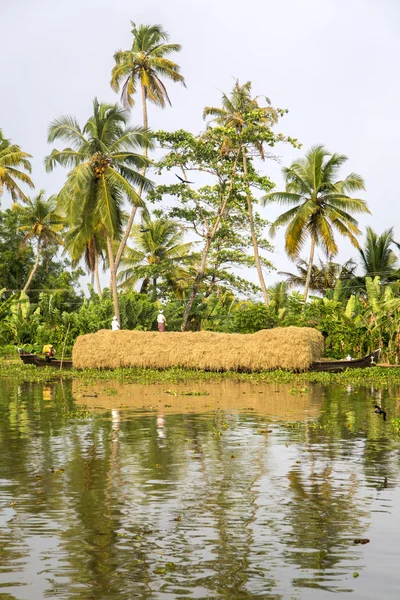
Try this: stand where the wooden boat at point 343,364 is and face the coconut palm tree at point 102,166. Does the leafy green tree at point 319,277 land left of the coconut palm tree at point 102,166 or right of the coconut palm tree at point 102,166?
right

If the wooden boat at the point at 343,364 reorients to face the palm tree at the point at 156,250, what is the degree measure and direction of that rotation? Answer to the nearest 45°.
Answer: approximately 135° to its left

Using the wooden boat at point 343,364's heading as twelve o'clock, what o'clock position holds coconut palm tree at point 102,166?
The coconut palm tree is roughly at 7 o'clock from the wooden boat.

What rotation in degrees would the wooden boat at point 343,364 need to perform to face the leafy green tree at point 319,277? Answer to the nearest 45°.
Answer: approximately 90° to its left

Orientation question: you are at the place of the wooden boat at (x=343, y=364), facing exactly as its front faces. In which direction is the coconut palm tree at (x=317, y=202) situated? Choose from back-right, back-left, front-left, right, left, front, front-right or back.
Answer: left

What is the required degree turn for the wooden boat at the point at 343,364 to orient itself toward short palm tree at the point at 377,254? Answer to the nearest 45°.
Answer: approximately 90° to its left

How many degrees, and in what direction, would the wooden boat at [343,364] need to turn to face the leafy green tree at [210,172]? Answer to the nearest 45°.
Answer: approximately 135° to its left

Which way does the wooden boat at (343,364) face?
to the viewer's right

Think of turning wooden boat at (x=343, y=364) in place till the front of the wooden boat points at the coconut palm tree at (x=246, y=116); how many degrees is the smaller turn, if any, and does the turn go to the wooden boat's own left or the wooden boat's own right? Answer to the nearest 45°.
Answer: approximately 90° to the wooden boat's own left
